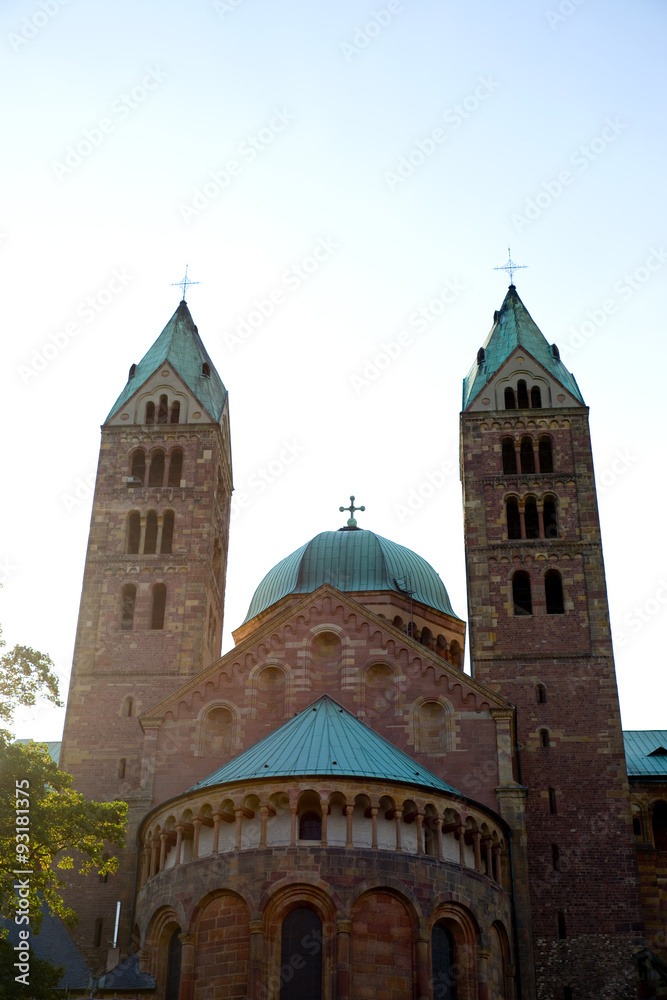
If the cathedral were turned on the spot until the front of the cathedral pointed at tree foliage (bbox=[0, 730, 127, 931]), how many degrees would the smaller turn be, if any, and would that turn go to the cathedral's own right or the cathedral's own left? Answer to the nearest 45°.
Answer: approximately 135° to the cathedral's own left

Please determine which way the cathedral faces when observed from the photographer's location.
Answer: facing away from the viewer
